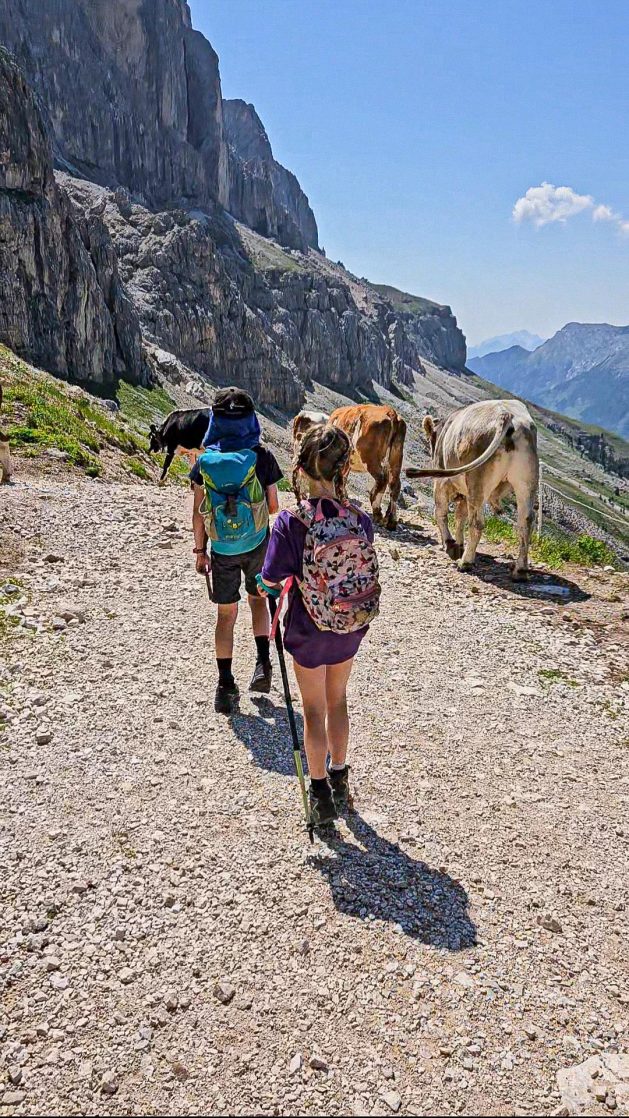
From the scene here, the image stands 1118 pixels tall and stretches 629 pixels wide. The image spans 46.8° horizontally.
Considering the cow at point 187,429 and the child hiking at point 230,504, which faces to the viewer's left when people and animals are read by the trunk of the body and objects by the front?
the cow

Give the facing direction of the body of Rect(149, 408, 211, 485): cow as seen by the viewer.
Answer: to the viewer's left

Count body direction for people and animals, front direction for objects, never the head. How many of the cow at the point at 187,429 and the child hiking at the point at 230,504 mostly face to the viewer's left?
1

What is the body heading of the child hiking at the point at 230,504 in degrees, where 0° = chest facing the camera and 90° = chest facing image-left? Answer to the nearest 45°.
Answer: approximately 180°

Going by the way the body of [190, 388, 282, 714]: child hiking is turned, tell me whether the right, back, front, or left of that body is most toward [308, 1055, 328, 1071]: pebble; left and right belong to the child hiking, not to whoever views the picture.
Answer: back

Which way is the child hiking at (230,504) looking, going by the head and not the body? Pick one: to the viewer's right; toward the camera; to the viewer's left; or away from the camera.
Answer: away from the camera

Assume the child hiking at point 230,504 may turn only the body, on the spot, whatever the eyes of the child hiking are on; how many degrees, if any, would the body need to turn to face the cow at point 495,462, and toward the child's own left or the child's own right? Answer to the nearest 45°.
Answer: approximately 45° to the child's own right

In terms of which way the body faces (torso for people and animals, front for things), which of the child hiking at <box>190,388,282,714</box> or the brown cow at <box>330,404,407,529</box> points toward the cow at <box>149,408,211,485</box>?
the child hiking

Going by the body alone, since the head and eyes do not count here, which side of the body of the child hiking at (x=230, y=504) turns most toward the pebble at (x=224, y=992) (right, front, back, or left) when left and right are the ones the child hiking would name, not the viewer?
back

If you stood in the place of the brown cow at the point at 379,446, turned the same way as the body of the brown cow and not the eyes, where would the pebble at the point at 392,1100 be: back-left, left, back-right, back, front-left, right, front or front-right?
back-left

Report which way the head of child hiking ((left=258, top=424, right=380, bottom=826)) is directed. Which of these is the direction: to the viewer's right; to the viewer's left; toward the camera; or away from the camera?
away from the camera

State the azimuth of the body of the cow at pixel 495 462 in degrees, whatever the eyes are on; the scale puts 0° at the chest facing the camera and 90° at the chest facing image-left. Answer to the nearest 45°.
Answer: approximately 135°

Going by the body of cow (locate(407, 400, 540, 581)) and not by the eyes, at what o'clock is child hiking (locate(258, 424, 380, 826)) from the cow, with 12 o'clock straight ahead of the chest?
The child hiking is roughly at 8 o'clock from the cow.

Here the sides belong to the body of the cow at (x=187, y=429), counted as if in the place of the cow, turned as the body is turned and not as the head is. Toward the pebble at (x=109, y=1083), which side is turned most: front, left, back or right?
left

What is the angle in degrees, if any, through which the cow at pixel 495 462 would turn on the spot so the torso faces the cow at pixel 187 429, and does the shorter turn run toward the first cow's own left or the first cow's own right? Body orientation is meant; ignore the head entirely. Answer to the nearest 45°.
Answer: approximately 45° to the first cow's own left
